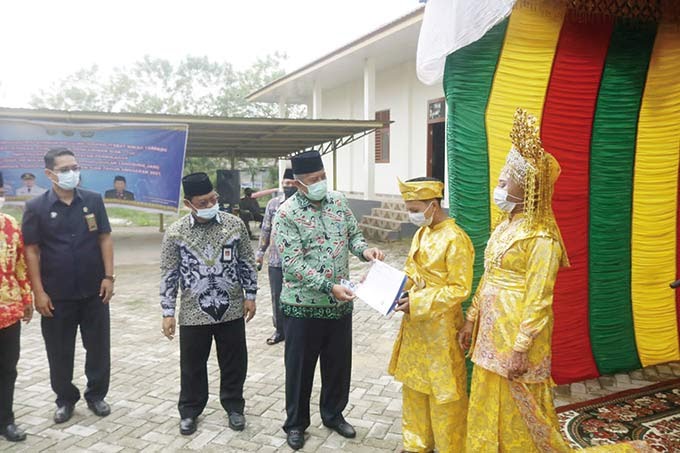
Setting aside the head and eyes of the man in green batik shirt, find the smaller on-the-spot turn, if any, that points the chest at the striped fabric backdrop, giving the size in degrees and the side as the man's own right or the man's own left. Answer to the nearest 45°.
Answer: approximately 45° to the man's own left

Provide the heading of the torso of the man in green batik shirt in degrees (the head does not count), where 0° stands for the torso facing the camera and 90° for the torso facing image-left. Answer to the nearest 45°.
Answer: approximately 315°

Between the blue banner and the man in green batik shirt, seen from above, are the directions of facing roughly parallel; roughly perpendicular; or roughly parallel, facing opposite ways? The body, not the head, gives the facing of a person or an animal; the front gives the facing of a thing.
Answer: roughly parallel

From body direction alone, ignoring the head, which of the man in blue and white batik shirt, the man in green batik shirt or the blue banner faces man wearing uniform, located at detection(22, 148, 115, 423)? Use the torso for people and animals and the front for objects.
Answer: the blue banner

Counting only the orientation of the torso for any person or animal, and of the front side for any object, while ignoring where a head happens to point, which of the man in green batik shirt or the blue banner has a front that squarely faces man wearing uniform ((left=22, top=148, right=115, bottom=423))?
the blue banner

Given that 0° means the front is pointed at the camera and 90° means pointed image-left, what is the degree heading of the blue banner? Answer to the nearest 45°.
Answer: approximately 0°

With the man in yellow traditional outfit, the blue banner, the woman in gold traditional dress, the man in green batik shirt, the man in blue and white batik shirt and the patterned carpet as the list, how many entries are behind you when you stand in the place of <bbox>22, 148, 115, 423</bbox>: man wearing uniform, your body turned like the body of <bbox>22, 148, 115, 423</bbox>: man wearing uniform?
1

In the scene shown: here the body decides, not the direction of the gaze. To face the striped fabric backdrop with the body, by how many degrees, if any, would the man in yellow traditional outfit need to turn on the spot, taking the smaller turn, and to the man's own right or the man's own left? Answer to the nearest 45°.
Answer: approximately 180°

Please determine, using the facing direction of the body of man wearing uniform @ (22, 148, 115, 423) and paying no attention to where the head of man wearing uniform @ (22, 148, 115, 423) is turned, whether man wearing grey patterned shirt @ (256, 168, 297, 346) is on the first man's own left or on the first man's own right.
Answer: on the first man's own left

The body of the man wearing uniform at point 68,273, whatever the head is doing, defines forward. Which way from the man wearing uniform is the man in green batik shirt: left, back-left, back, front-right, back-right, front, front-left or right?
front-left

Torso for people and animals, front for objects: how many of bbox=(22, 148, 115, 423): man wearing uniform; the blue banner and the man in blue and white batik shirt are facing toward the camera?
3

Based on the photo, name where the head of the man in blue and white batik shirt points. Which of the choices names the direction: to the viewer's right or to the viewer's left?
to the viewer's right

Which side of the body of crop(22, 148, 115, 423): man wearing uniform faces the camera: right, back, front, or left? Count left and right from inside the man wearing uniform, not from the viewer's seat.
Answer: front

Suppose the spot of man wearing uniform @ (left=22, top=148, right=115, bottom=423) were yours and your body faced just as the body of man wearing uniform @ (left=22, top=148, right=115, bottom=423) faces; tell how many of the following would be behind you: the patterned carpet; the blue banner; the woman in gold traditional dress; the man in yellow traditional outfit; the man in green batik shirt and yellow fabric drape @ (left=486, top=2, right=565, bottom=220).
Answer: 1

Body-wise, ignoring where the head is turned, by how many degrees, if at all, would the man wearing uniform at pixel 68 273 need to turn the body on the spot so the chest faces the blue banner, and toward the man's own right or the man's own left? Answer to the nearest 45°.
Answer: approximately 180°

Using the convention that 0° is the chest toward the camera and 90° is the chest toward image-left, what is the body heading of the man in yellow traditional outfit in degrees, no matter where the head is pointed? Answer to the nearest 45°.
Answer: approximately 45°

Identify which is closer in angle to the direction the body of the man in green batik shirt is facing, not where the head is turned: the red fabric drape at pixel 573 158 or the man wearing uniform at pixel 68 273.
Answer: the red fabric drape

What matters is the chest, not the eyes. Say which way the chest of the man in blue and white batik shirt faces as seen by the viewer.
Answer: toward the camera
